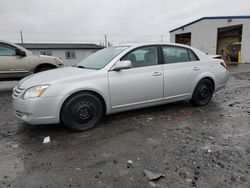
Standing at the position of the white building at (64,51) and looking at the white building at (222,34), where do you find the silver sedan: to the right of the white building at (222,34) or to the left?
right

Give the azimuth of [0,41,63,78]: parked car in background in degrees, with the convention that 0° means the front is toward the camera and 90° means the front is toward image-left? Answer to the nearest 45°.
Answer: approximately 270°

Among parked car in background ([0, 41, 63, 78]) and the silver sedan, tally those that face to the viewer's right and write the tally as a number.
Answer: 1

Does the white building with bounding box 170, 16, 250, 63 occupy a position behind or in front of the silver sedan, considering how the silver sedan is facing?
behind

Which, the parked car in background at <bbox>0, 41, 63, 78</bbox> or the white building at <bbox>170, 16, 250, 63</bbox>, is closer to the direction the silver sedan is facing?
the parked car in background

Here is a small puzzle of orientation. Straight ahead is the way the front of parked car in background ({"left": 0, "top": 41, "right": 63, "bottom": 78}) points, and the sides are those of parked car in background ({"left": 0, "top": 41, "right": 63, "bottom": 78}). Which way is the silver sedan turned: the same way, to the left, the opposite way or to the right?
the opposite way

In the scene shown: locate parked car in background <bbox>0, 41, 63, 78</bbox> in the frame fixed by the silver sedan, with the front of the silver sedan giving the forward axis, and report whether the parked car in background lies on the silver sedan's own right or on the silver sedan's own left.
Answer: on the silver sedan's own right

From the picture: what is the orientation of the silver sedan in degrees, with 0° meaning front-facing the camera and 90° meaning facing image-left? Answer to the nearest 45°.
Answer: approximately 45°

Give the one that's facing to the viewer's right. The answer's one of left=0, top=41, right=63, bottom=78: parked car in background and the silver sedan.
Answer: the parked car in background

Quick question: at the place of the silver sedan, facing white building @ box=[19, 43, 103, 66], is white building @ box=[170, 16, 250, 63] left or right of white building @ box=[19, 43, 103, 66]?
right
